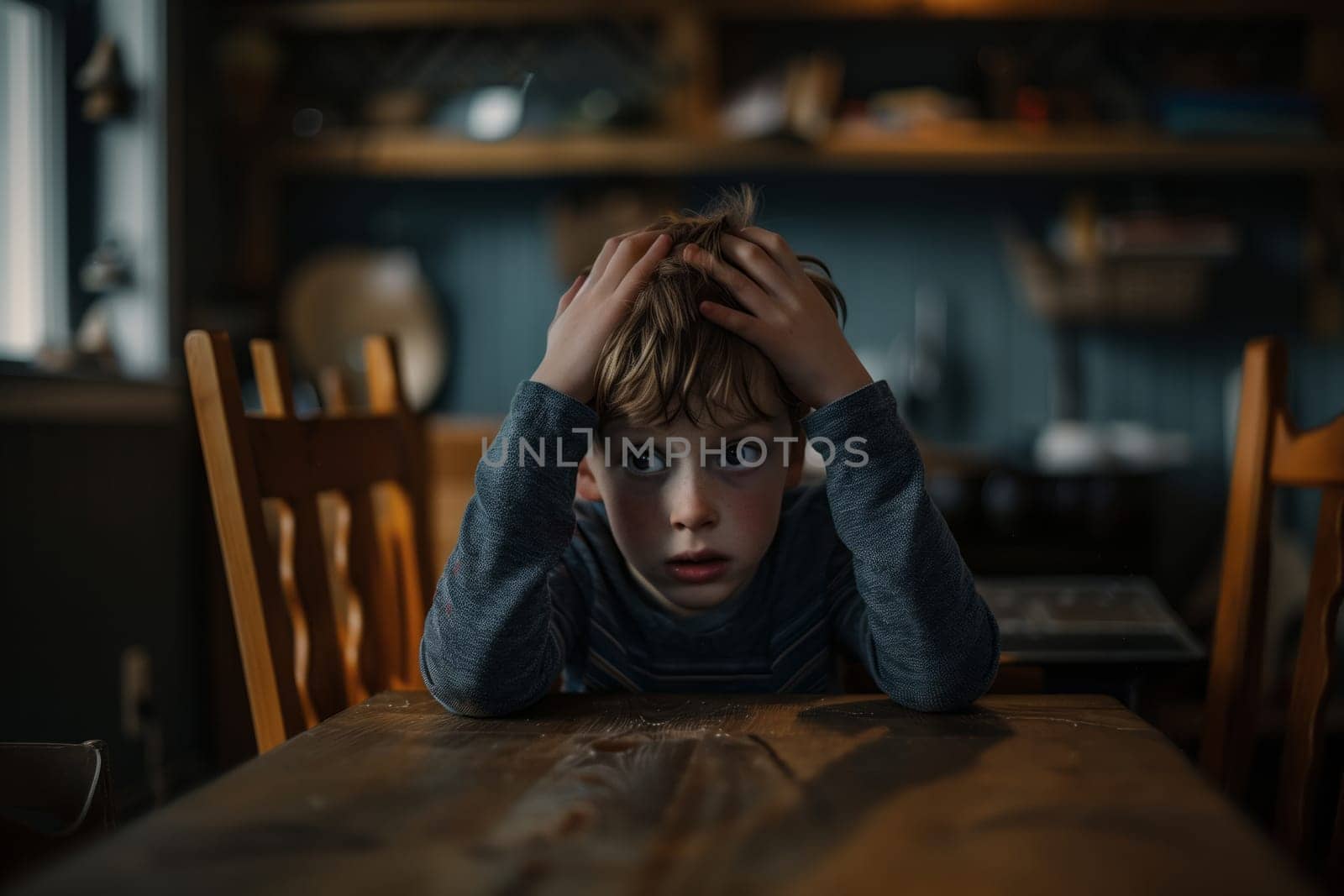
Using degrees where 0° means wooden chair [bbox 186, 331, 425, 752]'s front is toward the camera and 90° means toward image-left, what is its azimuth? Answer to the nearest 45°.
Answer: approximately 315°

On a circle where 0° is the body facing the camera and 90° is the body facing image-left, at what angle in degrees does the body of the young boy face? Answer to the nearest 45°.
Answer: approximately 0°

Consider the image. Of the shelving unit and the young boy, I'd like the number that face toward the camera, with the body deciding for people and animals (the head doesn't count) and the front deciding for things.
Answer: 2

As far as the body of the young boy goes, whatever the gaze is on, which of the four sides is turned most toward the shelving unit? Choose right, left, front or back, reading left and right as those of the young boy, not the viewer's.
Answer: back

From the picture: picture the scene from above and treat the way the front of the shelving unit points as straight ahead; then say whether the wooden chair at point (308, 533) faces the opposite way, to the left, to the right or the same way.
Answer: to the left

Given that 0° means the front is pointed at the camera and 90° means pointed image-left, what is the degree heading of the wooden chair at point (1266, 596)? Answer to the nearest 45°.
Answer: approximately 45°

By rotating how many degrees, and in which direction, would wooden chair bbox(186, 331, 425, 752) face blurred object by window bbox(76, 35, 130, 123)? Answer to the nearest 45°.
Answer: approximately 135° to its left

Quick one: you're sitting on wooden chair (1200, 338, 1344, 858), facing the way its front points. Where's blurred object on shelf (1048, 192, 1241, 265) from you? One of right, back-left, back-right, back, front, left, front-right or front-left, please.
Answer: back-right

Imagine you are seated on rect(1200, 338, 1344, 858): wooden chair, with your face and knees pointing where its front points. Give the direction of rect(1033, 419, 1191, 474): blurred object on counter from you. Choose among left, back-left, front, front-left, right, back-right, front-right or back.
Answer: back-right

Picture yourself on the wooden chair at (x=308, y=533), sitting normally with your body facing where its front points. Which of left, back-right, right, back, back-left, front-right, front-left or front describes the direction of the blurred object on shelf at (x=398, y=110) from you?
back-left

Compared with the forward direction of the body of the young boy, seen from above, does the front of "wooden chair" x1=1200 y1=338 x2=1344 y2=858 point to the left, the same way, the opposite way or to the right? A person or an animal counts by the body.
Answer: to the right

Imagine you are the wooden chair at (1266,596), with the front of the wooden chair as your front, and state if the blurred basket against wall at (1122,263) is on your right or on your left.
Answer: on your right
